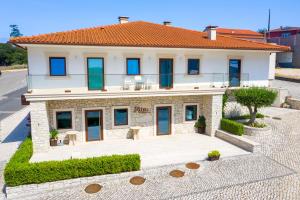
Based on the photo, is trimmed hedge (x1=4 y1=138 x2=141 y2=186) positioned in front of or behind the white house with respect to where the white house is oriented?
in front

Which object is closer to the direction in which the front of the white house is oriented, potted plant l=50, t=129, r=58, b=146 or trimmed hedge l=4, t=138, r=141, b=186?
the trimmed hedge

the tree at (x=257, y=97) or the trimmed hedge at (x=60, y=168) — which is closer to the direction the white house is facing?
the trimmed hedge

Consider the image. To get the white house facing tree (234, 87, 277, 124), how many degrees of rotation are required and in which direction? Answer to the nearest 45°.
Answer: approximately 90° to its left

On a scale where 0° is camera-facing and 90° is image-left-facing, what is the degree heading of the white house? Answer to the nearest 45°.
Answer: approximately 0°
